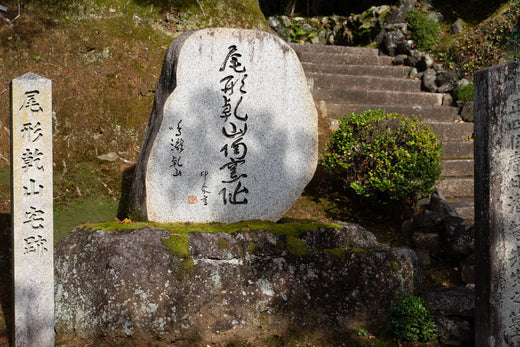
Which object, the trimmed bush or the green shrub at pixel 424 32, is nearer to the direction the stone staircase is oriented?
the trimmed bush

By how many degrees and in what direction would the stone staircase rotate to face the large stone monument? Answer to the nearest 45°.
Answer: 0° — it already faces it

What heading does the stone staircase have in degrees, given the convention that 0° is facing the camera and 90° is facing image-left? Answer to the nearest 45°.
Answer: approximately 0°

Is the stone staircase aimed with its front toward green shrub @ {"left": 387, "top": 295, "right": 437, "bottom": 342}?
yes

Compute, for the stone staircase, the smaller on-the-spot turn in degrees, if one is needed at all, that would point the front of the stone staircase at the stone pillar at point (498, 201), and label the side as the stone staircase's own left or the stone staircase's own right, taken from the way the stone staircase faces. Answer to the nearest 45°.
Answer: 0° — it already faces it

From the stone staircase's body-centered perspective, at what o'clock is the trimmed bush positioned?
The trimmed bush is roughly at 12 o'clock from the stone staircase.

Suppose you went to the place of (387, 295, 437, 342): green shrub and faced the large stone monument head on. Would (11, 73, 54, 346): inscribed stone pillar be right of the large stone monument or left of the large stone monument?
left
